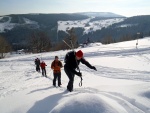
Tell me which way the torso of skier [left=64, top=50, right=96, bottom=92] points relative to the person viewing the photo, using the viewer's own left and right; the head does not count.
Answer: facing the viewer and to the right of the viewer
